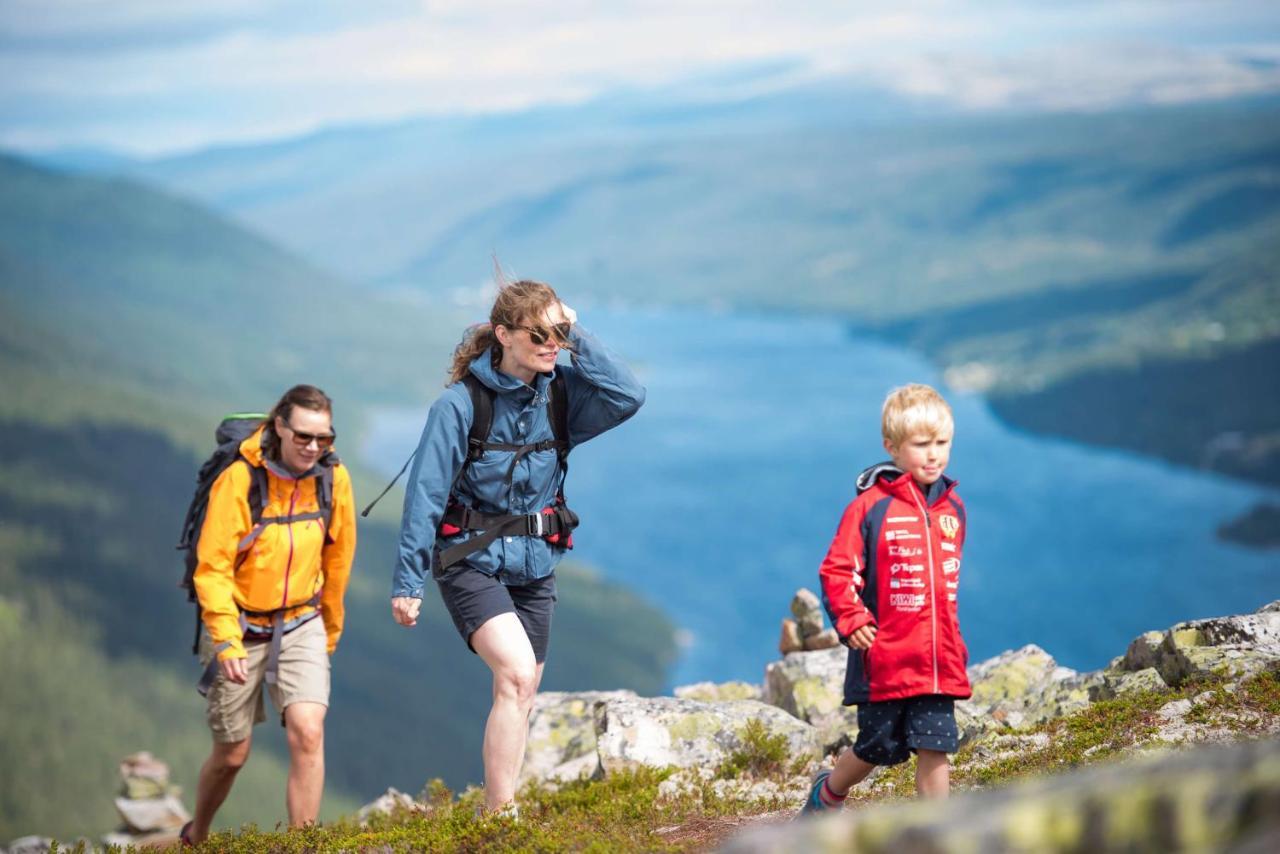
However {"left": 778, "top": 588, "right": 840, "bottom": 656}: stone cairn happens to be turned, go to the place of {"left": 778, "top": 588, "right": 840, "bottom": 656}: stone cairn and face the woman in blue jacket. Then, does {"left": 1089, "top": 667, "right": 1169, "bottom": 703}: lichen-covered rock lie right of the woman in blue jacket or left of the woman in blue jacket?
left

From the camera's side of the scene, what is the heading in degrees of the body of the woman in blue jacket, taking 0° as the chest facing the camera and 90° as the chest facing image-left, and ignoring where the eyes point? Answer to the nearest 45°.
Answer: approximately 315°

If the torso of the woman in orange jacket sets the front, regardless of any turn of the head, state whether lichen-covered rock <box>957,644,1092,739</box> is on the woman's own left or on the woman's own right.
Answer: on the woman's own left

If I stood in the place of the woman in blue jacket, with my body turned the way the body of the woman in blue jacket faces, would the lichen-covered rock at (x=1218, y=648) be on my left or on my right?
on my left

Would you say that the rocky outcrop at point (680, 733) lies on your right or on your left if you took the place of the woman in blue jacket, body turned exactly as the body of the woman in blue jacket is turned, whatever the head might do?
on your left

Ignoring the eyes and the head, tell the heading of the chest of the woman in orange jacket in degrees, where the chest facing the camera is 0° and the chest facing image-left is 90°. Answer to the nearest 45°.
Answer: approximately 315°

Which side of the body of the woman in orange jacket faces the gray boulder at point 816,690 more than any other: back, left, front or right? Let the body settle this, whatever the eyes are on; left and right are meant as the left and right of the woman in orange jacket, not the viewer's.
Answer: left

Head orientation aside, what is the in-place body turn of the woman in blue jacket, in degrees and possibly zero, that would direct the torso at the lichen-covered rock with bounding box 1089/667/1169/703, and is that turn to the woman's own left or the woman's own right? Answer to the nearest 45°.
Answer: approximately 90° to the woman's own left

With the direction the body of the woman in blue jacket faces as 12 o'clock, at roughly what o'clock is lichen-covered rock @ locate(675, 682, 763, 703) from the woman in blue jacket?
The lichen-covered rock is roughly at 8 o'clock from the woman in blue jacket.
